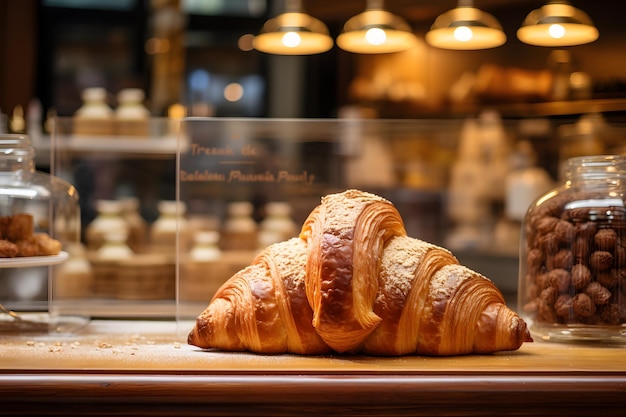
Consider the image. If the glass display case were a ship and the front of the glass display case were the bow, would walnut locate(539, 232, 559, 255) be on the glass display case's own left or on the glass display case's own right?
on the glass display case's own left

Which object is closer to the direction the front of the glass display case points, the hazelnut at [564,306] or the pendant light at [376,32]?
the hazelnut

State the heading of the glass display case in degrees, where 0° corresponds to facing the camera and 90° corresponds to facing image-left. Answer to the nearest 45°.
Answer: approximately 0°

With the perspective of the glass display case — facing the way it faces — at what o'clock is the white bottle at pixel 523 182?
The white bottle is roughly at 7 o'clock from the glass display case.

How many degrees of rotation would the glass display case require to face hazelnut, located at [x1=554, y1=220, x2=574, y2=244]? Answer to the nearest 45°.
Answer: approximately 45° to its left

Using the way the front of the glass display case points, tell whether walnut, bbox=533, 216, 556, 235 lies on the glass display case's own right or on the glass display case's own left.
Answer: on the glass display case's own left

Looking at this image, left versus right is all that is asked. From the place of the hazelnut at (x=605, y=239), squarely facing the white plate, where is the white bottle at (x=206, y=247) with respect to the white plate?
right

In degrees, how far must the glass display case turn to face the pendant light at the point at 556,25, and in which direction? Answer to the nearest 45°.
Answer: approximately 135° to its left

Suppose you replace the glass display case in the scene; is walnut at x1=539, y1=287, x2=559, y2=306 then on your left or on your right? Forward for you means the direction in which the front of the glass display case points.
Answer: on your left

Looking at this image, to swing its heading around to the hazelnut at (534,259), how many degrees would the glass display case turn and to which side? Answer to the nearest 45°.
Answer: approximately 45° to its left

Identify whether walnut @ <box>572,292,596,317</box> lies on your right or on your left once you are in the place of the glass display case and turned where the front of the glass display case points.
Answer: on your left

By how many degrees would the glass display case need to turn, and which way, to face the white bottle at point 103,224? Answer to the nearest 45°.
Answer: approximately 135° to its right

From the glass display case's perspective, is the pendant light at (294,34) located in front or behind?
behind
